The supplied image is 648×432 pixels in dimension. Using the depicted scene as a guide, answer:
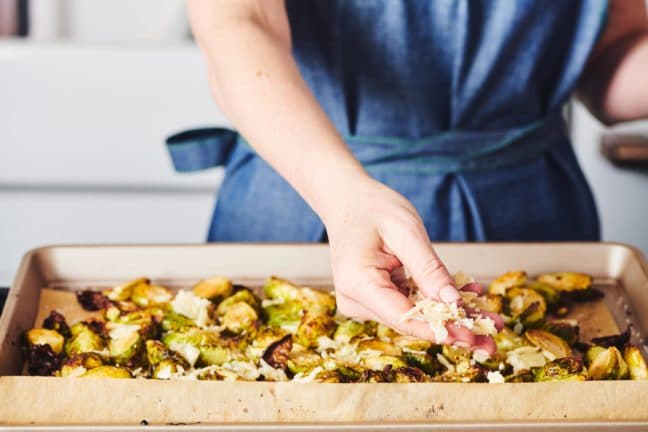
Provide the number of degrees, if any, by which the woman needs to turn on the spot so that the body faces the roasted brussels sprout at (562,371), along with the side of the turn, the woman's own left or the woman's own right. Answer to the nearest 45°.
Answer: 0° — they already face it

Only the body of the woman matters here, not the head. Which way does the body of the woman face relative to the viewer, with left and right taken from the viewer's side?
facing the viewer

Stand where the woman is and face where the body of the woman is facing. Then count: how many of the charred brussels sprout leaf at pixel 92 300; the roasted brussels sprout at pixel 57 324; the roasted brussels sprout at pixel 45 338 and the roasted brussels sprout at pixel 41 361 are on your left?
0

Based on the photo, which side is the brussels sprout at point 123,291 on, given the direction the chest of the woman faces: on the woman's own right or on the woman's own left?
on the woman's own right

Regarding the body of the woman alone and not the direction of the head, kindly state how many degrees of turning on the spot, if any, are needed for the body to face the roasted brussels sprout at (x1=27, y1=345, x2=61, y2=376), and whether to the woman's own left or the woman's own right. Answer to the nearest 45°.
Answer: approximately 45° to the woman's own right

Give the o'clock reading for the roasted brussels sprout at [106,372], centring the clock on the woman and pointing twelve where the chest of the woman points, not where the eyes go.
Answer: The roasted brussels sprout is roughly at 1 o'clock from the woman.

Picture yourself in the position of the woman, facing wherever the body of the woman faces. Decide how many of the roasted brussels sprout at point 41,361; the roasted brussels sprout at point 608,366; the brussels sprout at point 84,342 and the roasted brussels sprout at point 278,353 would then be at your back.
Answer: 0

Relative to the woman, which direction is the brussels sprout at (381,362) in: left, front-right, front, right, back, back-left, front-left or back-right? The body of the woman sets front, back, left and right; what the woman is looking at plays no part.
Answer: front

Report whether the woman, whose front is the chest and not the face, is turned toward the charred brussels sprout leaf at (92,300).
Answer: no

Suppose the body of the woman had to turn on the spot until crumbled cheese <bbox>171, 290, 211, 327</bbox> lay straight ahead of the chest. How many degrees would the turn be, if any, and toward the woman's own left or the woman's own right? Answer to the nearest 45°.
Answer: approximately 45° to the woman's own right

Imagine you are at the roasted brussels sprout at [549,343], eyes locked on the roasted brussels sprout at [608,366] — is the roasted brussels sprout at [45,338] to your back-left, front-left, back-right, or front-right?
back-right

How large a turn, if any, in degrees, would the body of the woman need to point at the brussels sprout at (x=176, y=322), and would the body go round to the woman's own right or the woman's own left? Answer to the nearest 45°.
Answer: approximately 45° to the woman's own right

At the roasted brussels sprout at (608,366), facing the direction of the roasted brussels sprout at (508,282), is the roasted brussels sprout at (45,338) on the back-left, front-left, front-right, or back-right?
front-left

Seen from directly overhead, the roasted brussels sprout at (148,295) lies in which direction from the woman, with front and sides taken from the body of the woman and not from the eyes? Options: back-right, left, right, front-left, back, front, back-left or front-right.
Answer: front-right

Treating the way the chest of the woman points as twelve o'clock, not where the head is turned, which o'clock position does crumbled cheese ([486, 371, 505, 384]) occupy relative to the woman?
The crumbled cheese is roughly at 12 o'clock from the woman.

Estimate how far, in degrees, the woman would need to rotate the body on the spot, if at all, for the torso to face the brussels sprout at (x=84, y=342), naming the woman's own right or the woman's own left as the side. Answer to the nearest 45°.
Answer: approximately 45° to the woman's own right
